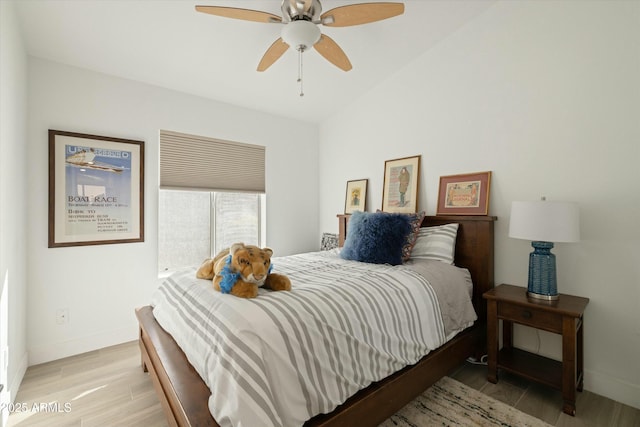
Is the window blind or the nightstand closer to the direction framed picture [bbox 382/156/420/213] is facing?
the window blind

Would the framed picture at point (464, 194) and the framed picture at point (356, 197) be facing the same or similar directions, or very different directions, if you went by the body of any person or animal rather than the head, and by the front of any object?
same or similar directions

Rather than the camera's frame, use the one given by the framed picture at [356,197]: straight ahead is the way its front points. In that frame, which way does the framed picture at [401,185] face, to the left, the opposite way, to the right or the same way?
the same way

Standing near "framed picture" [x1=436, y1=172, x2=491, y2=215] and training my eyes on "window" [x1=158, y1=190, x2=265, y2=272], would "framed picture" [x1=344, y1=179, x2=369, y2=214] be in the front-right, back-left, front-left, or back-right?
front-right

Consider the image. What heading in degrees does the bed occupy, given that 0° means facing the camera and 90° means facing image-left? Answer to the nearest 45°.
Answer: approximately 45°

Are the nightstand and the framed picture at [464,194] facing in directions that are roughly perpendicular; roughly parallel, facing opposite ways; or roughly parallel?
roughly parallel

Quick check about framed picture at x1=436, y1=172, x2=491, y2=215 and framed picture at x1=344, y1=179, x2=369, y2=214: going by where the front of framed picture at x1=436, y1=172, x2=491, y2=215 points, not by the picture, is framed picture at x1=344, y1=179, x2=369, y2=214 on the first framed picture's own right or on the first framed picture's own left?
on the first framed picture's own right

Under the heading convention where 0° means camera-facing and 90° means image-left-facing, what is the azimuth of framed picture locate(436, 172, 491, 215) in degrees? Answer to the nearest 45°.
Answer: approximately 45°

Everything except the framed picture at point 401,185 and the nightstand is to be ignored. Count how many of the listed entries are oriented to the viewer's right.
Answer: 0

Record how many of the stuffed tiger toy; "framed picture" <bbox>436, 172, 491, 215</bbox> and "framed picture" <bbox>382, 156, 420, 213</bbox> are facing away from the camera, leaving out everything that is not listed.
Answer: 0

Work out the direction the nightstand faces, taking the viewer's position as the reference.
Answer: facing the viewer and to the left of the viewer

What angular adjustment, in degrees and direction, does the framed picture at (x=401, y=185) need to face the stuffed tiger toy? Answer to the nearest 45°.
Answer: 0° — it already faces it

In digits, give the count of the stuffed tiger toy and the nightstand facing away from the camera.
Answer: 0

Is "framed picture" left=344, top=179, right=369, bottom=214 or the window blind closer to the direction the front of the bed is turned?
the window blind

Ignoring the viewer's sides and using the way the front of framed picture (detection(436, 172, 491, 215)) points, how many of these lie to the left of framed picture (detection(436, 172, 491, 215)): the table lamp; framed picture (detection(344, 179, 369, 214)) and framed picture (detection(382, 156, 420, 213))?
1

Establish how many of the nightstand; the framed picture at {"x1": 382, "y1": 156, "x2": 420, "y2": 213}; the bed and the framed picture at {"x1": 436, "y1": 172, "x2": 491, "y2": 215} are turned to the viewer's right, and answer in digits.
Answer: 0

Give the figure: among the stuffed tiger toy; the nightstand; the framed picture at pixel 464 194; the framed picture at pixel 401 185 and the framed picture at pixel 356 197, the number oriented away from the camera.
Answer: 0
